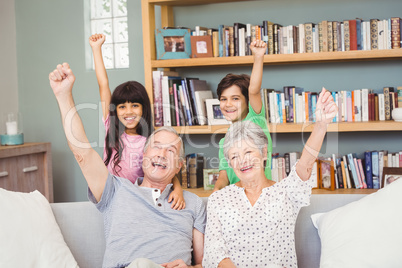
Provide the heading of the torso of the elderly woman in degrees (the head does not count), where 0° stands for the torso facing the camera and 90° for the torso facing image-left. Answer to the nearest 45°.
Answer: approximately 0°

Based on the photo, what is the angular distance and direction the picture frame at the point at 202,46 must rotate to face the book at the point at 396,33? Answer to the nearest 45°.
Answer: approximately 90° to its left

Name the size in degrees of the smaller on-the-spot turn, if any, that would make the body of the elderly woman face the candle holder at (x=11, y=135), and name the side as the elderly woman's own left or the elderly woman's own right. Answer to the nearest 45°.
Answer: approximately 135° to the elderly woman's own right

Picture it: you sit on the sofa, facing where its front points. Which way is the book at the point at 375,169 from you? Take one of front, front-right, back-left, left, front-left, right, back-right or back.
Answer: back-left

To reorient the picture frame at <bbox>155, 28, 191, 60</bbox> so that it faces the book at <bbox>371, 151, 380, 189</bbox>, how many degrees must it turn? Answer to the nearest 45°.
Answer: approximately 90° to its left

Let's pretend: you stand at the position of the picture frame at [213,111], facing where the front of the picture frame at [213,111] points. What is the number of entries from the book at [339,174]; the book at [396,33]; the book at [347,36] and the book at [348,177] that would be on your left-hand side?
4

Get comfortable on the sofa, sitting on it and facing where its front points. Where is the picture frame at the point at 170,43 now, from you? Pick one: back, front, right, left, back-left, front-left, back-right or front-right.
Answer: back

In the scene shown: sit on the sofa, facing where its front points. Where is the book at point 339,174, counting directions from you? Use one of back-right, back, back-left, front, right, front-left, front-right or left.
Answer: back-left

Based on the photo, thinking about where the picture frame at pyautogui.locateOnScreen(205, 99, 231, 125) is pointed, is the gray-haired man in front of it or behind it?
in front

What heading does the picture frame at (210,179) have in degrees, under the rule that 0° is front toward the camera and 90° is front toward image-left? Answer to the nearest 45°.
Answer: approximately 0°

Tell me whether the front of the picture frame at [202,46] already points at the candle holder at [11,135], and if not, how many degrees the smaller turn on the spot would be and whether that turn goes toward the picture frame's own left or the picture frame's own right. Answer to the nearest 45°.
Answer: approximately 90° to the picture frame's own right

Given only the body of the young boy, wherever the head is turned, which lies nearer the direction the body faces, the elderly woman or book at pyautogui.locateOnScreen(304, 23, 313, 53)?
the elderly woman
